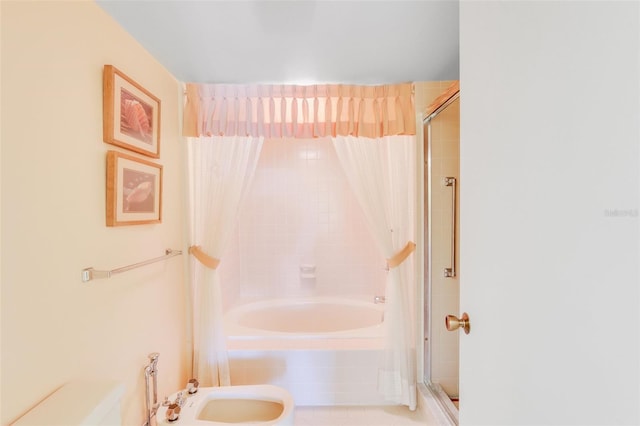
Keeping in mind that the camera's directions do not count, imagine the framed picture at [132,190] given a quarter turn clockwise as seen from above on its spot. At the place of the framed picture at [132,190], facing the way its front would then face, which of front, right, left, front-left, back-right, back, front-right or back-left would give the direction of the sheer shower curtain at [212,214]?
back

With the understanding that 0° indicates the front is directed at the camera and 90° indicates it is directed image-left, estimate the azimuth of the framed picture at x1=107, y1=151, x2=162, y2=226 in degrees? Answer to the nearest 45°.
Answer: approximately 315°

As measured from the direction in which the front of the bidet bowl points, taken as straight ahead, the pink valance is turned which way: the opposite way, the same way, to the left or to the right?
to the right

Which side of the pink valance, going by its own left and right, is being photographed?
front

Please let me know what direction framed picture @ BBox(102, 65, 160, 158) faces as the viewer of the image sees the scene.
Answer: facing the viewer and to the right of the viewer

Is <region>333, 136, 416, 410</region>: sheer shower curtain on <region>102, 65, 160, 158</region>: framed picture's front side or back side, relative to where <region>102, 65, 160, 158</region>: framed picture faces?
on the front side

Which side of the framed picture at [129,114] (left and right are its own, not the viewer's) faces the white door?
front

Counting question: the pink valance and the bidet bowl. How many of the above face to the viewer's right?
1

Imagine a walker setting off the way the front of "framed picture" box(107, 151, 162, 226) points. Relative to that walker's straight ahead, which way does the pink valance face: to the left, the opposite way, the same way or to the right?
to the right

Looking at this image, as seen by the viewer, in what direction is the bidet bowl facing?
to the viewer's right
